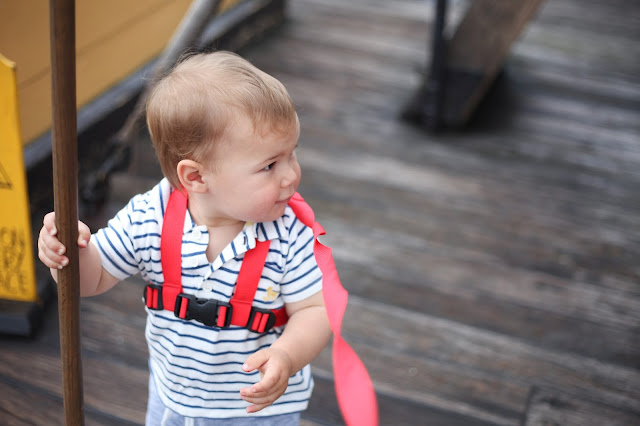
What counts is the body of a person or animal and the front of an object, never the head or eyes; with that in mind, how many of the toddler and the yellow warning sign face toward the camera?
2

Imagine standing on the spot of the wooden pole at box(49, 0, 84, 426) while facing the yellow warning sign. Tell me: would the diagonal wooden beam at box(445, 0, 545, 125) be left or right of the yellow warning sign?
right

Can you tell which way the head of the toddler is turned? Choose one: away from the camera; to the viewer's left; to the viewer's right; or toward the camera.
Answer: to the viewer's right

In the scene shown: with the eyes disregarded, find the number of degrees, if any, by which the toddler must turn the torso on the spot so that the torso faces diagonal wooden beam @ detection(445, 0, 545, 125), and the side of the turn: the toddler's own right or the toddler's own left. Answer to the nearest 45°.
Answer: approximately 135° to the toddler's own left
